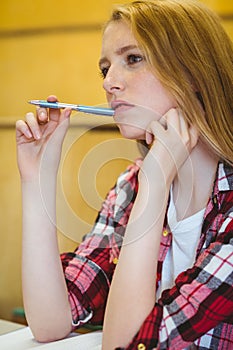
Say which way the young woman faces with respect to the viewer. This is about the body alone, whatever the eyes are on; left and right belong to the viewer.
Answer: facing the viewer and to the left of the viewer
